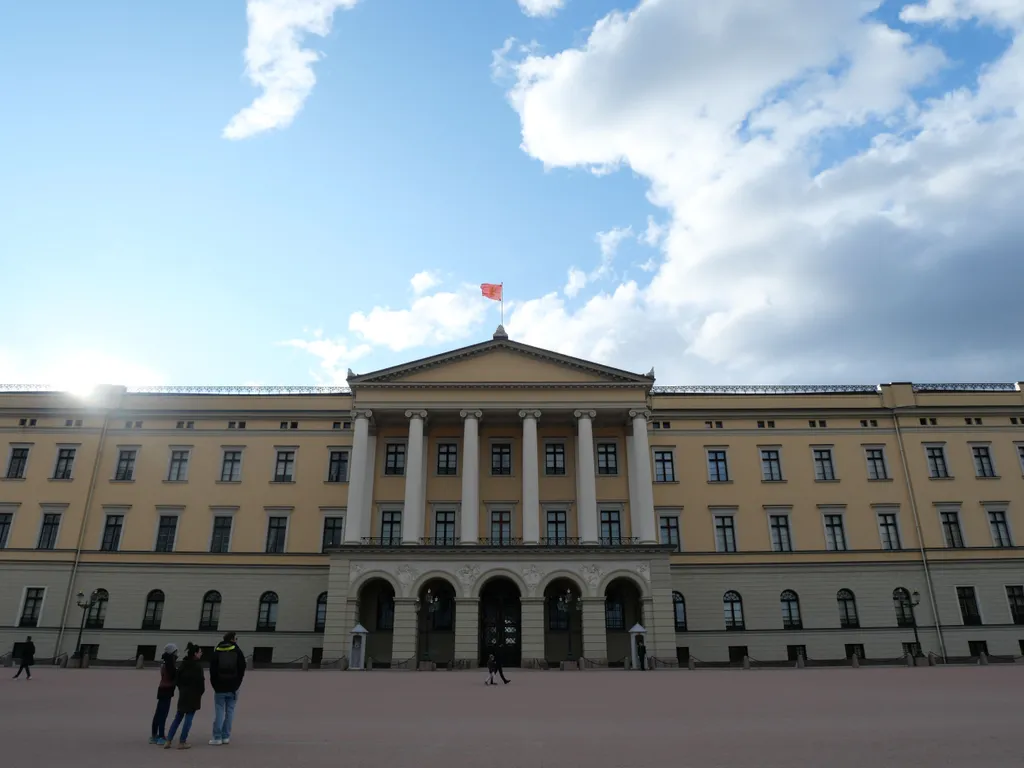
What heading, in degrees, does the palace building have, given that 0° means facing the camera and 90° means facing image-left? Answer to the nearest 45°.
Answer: approximately 0°

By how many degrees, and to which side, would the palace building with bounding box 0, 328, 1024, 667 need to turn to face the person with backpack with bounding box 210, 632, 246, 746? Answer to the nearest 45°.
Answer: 0° — it already faces them

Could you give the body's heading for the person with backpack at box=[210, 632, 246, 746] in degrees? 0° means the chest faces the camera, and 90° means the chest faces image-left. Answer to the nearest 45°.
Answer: approximately 180°

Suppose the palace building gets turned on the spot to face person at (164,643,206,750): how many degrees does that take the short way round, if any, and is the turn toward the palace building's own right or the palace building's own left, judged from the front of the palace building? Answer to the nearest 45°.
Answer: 0° — it already faces them

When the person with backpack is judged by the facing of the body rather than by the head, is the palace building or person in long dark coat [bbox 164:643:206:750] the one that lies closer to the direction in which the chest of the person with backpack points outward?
the palace building

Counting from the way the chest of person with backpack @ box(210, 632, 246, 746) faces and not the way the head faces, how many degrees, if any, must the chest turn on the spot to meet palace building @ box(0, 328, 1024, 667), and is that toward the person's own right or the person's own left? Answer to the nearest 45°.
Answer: approximately 45° to the person's own right

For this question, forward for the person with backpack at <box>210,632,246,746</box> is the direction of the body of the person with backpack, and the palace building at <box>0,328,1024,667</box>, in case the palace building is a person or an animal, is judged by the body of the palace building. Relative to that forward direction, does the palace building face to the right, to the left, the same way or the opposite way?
the opposite way

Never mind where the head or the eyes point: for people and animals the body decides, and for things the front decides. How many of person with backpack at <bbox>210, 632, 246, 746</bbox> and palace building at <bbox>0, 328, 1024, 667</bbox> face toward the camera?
1

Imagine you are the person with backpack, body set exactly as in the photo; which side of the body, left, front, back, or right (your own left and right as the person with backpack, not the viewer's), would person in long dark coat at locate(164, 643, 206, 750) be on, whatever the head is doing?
left
